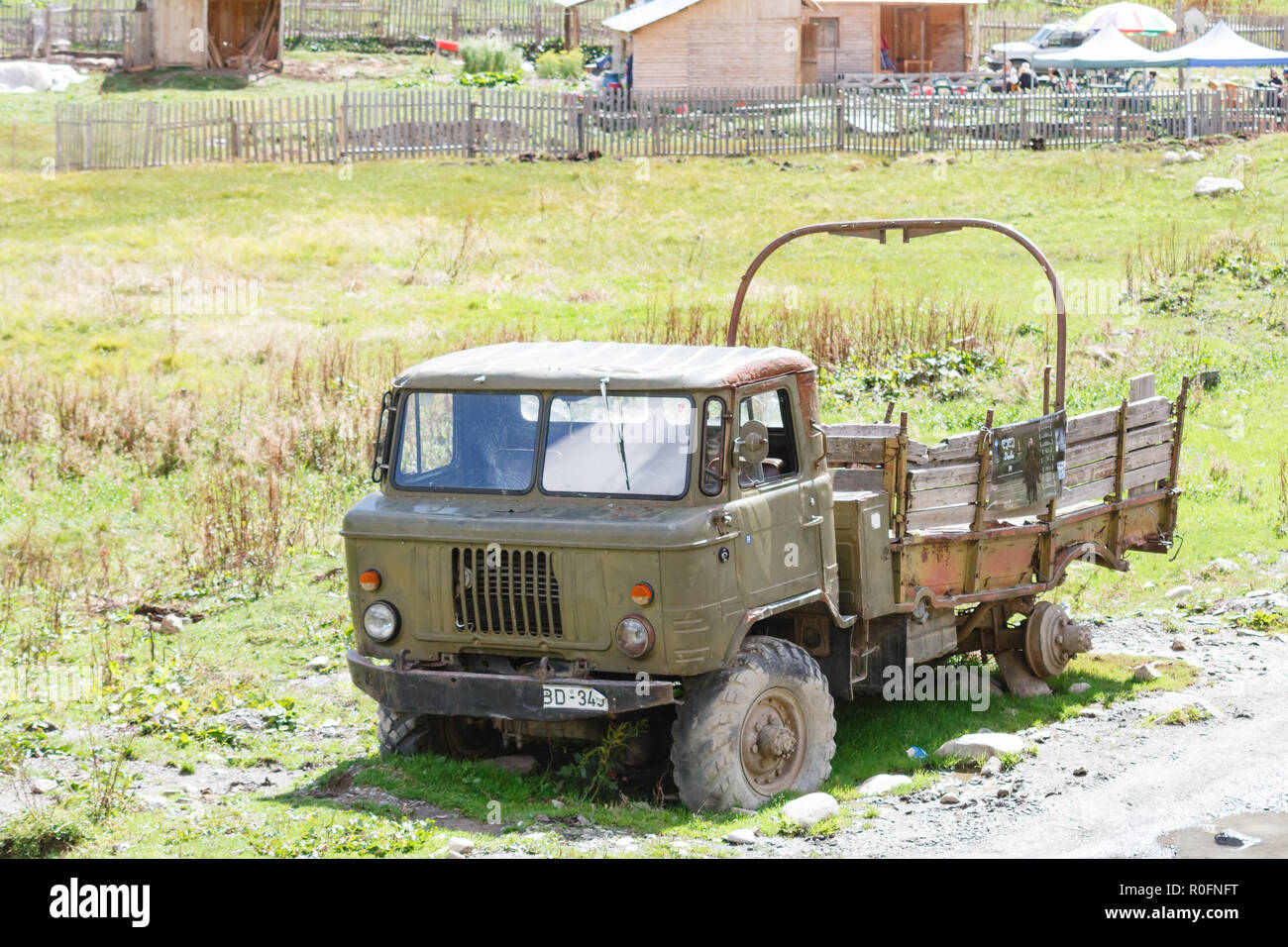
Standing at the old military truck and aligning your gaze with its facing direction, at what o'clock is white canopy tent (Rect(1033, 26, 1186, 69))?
The white canopy tent is roughly at 5 o'clock from the old military truck.

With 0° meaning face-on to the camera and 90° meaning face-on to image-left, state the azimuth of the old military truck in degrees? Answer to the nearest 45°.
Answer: approximately 45°

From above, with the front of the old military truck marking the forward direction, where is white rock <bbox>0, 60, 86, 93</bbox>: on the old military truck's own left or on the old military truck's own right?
on the old military truck's own right

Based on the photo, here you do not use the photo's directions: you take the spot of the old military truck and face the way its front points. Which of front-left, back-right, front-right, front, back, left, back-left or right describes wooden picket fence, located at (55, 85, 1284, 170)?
back-right

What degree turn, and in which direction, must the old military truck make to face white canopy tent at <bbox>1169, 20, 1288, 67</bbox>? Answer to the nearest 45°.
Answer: approximately 135° to its right

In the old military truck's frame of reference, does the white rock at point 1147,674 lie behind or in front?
behind

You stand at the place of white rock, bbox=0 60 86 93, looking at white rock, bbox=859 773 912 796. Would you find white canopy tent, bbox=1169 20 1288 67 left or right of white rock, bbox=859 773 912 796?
left

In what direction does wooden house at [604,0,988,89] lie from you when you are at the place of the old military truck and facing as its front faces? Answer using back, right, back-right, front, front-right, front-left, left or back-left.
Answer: back-right

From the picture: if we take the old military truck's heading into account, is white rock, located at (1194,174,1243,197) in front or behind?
behind
